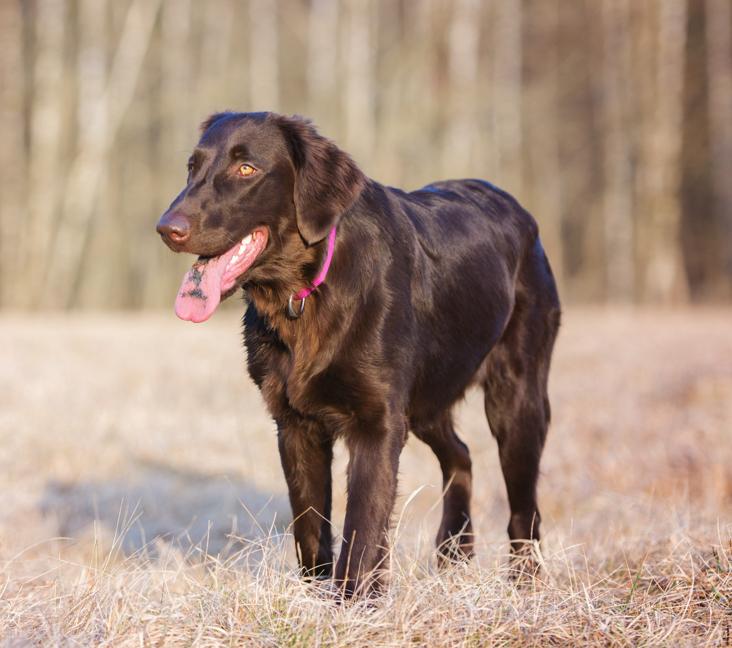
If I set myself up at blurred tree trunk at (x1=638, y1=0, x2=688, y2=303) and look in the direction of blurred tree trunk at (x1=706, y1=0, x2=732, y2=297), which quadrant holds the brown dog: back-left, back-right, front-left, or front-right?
back-right

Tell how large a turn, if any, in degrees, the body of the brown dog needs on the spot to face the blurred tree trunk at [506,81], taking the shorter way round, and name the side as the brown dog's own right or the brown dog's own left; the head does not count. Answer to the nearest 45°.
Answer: approximately 135° to the brown dog's own right

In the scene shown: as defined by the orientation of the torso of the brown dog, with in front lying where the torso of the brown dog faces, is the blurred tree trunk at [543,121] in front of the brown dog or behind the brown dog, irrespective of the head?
behind

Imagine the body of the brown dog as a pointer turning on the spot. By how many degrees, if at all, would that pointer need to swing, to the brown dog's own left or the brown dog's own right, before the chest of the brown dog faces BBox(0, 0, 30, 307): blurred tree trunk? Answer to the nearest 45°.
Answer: approximately 135° to the brown dog's own right

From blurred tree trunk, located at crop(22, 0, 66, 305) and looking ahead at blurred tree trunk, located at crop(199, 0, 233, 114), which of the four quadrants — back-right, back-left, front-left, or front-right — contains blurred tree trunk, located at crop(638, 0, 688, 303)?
front-right

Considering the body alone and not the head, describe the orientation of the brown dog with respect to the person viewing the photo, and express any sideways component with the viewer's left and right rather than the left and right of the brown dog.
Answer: facing the viewer and to the left of the viewer

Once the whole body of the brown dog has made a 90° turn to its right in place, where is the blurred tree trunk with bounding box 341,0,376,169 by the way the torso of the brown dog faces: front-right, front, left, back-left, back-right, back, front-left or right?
front-right

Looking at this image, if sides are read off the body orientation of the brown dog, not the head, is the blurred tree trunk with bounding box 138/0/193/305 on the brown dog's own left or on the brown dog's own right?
on the brown dog's own right

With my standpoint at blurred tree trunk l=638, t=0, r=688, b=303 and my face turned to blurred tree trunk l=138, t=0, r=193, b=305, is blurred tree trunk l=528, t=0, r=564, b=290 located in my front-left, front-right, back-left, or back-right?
front-right

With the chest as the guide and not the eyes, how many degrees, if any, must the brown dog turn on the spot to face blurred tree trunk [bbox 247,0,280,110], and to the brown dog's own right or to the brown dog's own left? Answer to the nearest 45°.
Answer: approximately 135° to the brown dog's own right
